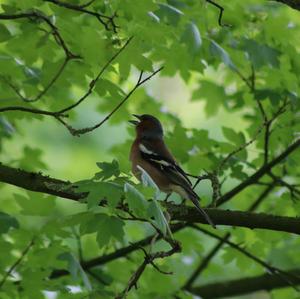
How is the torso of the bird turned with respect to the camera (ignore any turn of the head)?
to the viewer's left

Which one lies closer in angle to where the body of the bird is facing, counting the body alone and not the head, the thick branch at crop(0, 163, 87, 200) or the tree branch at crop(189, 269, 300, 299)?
the thick branch

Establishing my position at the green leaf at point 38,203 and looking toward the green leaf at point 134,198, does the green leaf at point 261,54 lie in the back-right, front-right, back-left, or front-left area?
front-left

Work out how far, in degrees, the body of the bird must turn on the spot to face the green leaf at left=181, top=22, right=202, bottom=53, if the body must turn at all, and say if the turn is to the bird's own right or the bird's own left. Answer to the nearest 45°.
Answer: approximately 90° to the bird's own left

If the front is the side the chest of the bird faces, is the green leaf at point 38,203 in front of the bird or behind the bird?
in front
